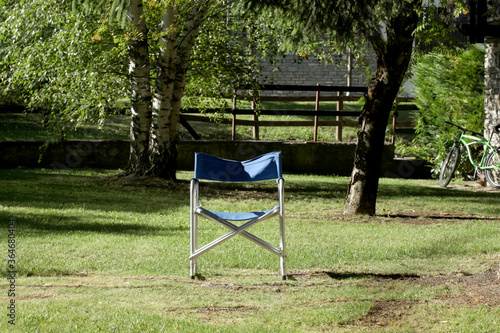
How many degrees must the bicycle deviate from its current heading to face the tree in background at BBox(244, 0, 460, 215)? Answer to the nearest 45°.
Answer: approximately 45° to its left

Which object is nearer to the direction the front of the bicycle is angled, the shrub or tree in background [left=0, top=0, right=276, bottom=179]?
the tree in background

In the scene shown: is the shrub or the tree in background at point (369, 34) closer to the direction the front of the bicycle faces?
the tree in background

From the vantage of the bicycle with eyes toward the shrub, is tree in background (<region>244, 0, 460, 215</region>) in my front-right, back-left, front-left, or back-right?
back-left

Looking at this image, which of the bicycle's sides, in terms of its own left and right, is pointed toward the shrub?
right

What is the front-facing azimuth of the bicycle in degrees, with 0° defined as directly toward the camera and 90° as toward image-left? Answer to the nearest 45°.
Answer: approximately 45°
